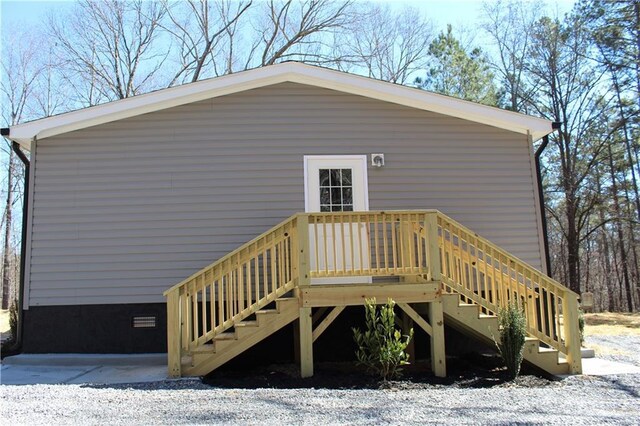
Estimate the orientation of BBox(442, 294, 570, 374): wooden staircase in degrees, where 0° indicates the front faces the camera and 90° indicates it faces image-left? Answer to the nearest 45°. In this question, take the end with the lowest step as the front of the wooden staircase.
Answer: approximately 270°

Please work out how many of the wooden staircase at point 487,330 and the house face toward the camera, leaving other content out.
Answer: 1

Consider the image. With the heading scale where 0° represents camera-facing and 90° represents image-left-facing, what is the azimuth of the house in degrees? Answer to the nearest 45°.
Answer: approximately 0°

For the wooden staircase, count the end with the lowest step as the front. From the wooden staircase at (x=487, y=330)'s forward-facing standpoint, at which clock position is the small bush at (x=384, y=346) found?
The small bush is roughly at 5 o'clock from the wooden staircase.

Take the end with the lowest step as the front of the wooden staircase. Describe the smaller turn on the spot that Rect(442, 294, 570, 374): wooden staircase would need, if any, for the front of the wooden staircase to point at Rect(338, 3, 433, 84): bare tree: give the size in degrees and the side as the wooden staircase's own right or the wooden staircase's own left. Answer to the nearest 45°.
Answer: approximately 90° to the wooden staircase's own left

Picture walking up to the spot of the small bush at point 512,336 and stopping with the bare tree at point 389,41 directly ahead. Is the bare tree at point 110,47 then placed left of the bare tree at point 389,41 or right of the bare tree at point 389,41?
left

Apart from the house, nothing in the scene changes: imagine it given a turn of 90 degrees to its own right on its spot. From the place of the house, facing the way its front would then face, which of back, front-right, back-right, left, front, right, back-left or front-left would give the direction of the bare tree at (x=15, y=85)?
front-right

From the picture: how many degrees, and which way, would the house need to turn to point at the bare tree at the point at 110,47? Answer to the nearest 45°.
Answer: approximately 135° to its right

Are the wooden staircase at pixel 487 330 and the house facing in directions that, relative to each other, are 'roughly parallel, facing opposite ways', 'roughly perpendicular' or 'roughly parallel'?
roughly perpendicular

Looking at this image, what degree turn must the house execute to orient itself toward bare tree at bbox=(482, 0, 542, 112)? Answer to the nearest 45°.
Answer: approximately 135° to its left
